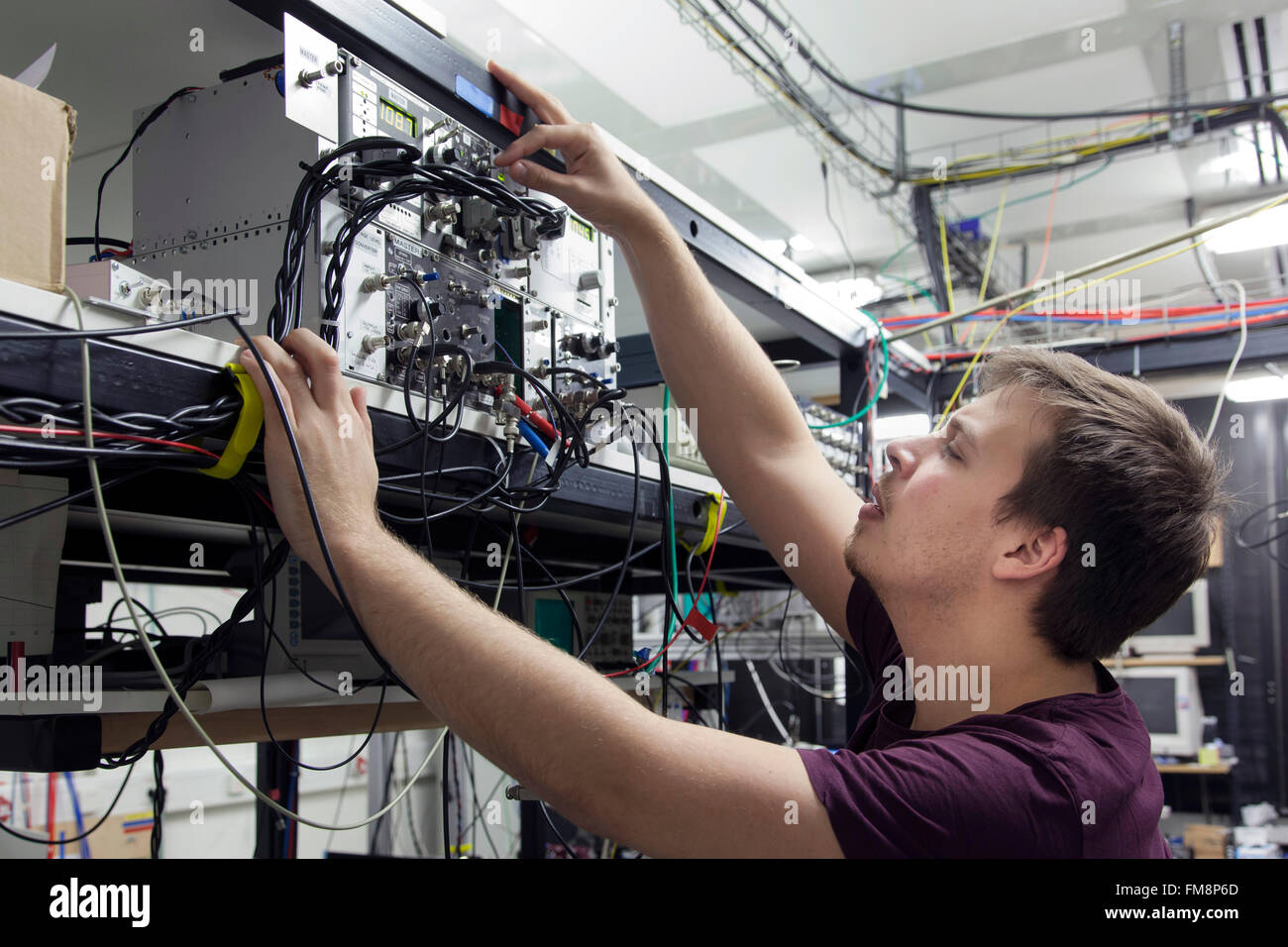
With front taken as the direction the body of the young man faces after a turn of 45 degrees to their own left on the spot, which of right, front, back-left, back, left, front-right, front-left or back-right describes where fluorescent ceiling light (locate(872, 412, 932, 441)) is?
back-right

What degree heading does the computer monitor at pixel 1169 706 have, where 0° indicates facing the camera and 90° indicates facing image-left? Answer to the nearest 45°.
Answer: approximately 0°

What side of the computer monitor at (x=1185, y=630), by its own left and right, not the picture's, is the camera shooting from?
front

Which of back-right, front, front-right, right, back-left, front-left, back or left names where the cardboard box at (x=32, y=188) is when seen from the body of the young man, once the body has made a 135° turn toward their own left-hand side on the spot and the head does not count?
right

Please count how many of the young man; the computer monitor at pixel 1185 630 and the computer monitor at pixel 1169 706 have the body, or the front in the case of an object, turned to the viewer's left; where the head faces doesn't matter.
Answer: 1

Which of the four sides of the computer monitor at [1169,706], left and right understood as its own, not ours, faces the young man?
front

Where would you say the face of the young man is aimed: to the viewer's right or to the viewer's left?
to the viewer's left

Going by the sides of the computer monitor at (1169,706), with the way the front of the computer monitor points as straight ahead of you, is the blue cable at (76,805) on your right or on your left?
on your right

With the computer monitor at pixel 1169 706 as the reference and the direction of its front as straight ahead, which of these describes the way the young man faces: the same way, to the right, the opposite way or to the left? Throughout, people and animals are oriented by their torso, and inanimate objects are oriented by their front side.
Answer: to the right

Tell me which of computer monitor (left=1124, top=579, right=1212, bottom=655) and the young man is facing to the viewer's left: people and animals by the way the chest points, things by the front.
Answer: the young man

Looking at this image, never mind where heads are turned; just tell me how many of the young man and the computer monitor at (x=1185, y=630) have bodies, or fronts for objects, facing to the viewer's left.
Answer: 1

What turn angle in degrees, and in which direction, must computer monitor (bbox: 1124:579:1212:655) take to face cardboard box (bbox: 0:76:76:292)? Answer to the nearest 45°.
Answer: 0° — it already faces it

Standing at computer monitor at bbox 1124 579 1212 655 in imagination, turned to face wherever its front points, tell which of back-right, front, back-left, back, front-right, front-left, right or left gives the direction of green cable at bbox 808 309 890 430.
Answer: front

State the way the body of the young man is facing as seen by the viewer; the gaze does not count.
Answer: to the viewer's left
